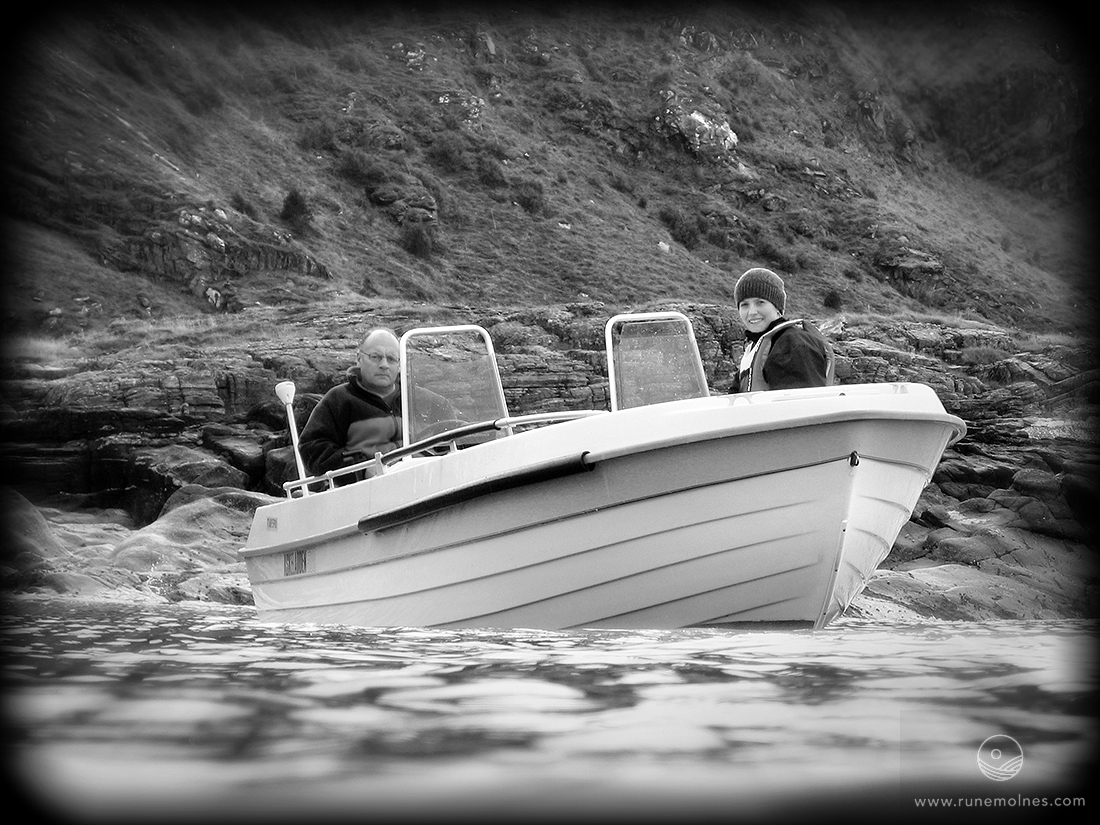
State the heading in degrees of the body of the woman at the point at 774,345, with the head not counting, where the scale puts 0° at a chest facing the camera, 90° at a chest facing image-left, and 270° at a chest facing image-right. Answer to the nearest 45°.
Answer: approximately 45°

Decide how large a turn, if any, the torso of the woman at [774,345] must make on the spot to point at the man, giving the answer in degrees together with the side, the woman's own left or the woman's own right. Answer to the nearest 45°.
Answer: approximately 45° to the woman's own right

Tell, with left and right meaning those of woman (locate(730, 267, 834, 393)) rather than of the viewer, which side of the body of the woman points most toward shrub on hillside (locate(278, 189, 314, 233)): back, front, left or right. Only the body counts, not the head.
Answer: right

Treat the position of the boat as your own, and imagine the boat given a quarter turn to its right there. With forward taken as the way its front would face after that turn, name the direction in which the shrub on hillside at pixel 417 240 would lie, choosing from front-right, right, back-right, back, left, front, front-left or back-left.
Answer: back-right

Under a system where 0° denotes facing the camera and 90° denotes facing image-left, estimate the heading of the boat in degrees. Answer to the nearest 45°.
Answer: approximately 315°

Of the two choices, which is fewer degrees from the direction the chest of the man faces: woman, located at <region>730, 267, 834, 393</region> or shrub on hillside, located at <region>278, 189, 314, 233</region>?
the woman

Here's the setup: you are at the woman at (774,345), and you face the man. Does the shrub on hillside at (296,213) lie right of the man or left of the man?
right

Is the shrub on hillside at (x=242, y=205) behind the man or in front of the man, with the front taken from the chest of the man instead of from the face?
behind

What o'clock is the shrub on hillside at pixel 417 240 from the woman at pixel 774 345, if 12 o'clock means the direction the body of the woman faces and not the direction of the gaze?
The shrub on hillside is roughly at 4 o'clock from the woman.

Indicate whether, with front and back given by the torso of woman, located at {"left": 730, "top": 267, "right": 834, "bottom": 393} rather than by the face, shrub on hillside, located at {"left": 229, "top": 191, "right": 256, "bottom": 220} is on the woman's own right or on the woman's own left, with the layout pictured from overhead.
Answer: on the woman's own right

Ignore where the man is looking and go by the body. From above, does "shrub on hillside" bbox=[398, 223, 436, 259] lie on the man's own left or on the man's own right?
on the man's own left
